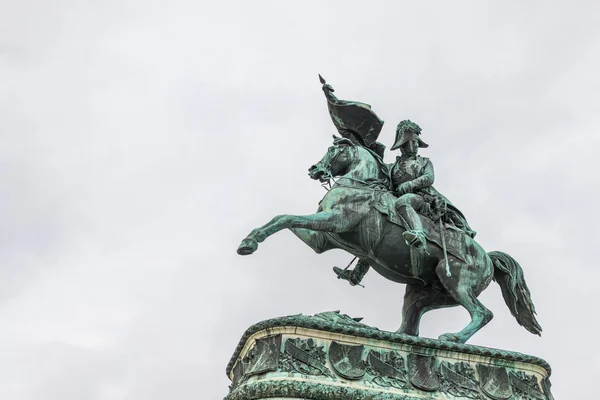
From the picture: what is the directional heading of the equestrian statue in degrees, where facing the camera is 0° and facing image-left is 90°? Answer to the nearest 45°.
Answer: approximately 90°
